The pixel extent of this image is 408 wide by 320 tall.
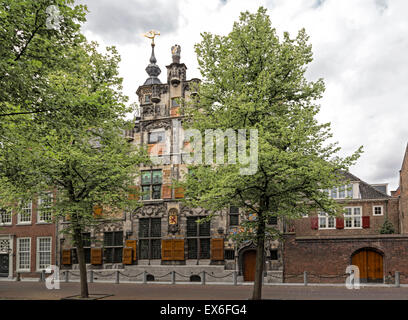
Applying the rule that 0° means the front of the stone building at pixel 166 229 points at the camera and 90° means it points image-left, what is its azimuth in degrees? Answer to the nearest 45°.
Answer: approximately 0°

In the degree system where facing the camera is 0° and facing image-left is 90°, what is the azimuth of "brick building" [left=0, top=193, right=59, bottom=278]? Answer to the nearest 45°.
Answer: approximately 0°

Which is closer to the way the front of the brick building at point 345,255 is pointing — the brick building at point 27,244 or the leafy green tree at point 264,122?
the leafy green tree

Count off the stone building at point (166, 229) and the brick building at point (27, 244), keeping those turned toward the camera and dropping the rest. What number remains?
2

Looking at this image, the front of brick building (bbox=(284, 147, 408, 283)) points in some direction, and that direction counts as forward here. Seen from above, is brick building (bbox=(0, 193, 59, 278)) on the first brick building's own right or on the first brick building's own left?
on the first brick building's own right

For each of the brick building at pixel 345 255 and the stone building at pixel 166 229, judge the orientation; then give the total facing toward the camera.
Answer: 2
